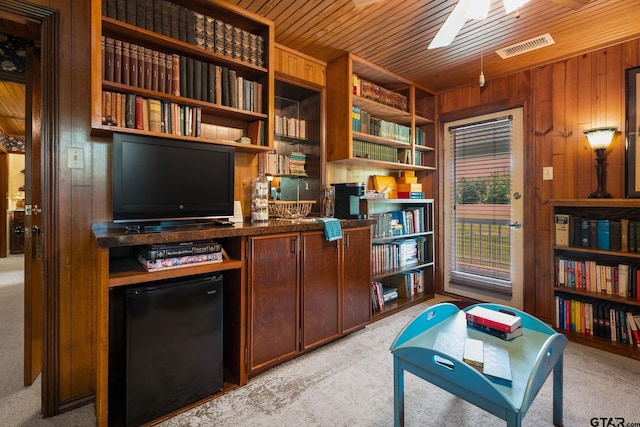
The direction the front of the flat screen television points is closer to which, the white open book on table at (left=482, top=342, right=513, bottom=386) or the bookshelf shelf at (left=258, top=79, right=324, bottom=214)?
the white open book on table

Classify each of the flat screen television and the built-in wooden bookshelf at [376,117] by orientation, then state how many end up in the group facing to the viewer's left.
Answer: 0

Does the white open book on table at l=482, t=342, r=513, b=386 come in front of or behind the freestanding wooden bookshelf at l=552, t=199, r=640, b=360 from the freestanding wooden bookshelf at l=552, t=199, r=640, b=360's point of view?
in front

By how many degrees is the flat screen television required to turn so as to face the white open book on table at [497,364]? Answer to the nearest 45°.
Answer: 0° — it already faces it

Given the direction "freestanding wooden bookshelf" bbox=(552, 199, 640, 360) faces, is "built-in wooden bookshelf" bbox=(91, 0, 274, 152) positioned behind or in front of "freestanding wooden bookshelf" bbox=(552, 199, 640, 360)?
in front

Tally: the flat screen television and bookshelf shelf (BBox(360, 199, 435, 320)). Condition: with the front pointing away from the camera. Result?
0

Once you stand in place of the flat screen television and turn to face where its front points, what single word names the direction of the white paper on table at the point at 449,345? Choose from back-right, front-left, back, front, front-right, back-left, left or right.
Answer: front

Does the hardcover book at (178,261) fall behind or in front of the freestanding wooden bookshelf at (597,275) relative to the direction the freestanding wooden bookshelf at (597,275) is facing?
in front

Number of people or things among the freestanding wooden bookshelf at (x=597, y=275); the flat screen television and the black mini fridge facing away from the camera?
0

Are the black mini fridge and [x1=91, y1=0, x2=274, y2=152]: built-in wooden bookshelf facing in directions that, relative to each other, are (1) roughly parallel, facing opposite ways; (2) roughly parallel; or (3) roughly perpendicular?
roughly parallel

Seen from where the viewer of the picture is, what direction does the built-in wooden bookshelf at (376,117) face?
facing the viewer and to the right of the viewer

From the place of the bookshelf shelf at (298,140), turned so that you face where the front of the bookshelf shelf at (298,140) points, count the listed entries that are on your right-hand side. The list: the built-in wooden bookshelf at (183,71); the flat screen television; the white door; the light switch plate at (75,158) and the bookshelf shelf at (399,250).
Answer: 3

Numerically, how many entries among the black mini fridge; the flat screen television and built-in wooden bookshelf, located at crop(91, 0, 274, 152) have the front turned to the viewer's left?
0

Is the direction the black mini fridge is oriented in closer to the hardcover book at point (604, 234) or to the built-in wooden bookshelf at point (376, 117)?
the hardcover book

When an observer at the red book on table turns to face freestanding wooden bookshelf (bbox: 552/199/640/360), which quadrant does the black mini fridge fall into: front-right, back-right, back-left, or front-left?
back-left

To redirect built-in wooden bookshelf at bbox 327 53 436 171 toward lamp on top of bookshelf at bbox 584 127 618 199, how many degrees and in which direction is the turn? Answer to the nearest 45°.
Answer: approximately 45° to its left
